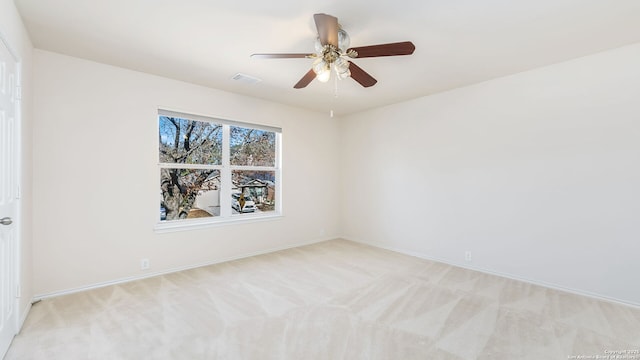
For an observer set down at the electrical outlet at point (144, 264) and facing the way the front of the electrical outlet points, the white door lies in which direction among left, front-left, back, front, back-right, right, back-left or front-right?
front-right

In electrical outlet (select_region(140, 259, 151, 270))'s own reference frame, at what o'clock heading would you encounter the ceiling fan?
The ceiling fan is roughly at 11 o'clock from the electrical outlet.

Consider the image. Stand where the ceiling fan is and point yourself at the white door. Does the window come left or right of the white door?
right

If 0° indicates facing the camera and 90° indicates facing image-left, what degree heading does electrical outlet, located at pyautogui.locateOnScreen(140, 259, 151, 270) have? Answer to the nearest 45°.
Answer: approximately 0°
